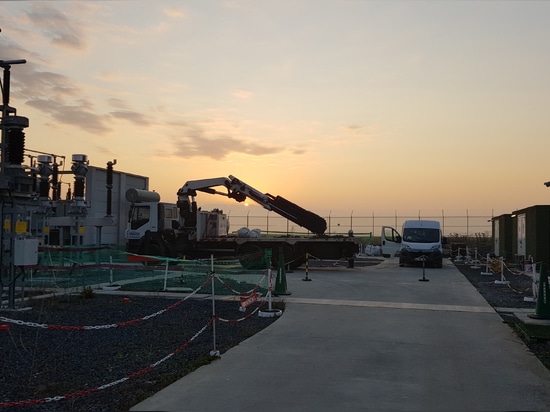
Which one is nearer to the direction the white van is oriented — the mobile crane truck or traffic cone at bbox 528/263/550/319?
the traffic cone

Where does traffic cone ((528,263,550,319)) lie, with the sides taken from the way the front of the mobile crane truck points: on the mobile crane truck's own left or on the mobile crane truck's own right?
on the mobile crane truck's own left

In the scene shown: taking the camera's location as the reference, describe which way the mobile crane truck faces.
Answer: facing to the left of the viewer

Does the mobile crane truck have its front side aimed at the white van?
no

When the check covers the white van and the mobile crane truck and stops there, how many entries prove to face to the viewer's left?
1

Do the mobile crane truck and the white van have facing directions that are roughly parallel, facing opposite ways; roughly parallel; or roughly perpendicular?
roughly perpendicular

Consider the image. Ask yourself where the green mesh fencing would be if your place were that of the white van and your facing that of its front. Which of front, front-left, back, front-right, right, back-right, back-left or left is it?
front-right

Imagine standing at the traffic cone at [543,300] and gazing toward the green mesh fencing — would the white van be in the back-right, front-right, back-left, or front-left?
front-right

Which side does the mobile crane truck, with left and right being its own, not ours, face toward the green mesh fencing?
left

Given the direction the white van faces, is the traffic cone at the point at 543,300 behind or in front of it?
in front

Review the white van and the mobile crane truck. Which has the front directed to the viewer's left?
the mobile crane truck

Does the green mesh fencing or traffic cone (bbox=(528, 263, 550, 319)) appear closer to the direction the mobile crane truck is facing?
the green mesh fencing

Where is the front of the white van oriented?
toward the camera

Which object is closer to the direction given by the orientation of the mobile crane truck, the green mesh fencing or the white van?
the green mesh fencing
